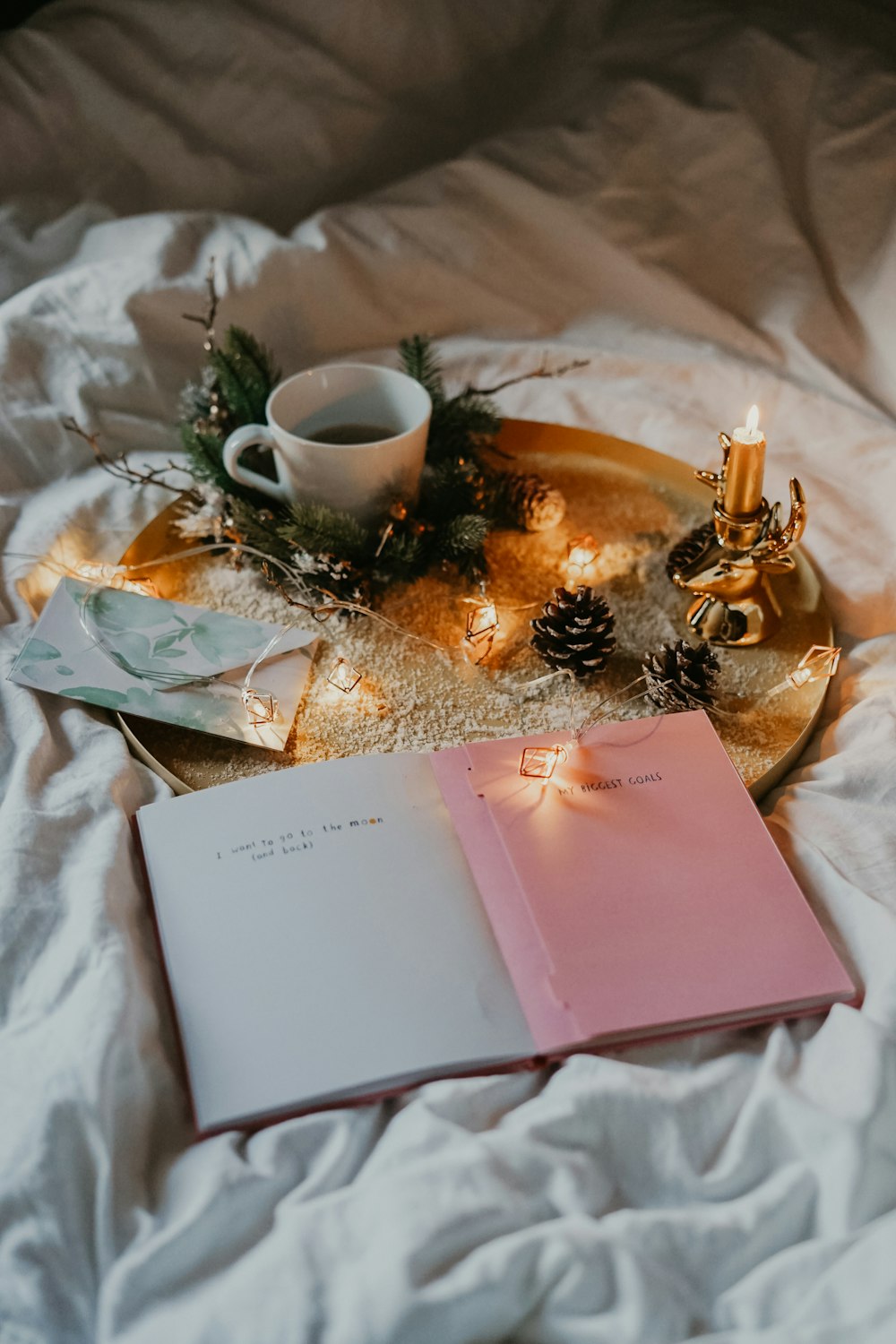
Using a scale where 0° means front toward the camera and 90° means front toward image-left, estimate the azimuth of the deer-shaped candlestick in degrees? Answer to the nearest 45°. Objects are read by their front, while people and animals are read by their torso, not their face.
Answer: approximately 45°
